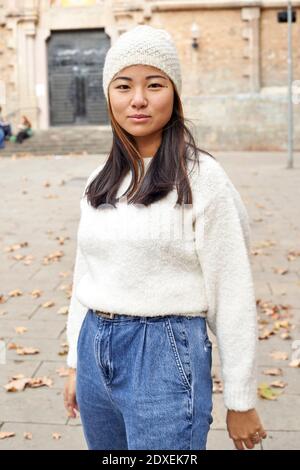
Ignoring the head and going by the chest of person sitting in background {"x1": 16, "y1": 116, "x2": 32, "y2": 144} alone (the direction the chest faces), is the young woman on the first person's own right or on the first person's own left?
on the first person's own left

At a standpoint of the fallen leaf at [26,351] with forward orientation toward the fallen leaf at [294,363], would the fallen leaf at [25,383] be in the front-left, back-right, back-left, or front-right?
front-right

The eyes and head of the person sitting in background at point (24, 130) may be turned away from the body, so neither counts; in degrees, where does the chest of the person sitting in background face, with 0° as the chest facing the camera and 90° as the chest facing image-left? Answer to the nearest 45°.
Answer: approximately 45°

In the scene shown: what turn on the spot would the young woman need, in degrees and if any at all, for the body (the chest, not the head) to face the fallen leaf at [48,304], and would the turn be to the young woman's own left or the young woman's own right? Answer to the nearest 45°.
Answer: approximately 135° to the young woman's own right

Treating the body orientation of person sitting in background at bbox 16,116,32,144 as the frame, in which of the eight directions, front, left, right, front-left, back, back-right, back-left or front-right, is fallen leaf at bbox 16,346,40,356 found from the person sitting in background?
front-left

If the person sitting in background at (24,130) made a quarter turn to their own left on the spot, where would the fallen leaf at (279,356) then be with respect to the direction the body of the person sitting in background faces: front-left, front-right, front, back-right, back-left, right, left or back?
front-right

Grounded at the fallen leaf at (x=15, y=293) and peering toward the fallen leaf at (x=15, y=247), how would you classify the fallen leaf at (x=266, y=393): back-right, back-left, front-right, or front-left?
back-right

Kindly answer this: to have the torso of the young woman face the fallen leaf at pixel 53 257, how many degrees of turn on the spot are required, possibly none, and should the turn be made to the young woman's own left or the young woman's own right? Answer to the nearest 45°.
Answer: approximately 135° to the young woman's own right

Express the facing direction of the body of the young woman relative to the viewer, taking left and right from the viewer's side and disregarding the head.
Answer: facing the viewer and to the left of the viewer

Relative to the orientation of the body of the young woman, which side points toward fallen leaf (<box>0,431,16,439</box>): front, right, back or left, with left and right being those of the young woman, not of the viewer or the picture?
right

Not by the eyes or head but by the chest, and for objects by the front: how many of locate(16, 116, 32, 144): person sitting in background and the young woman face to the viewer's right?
0
